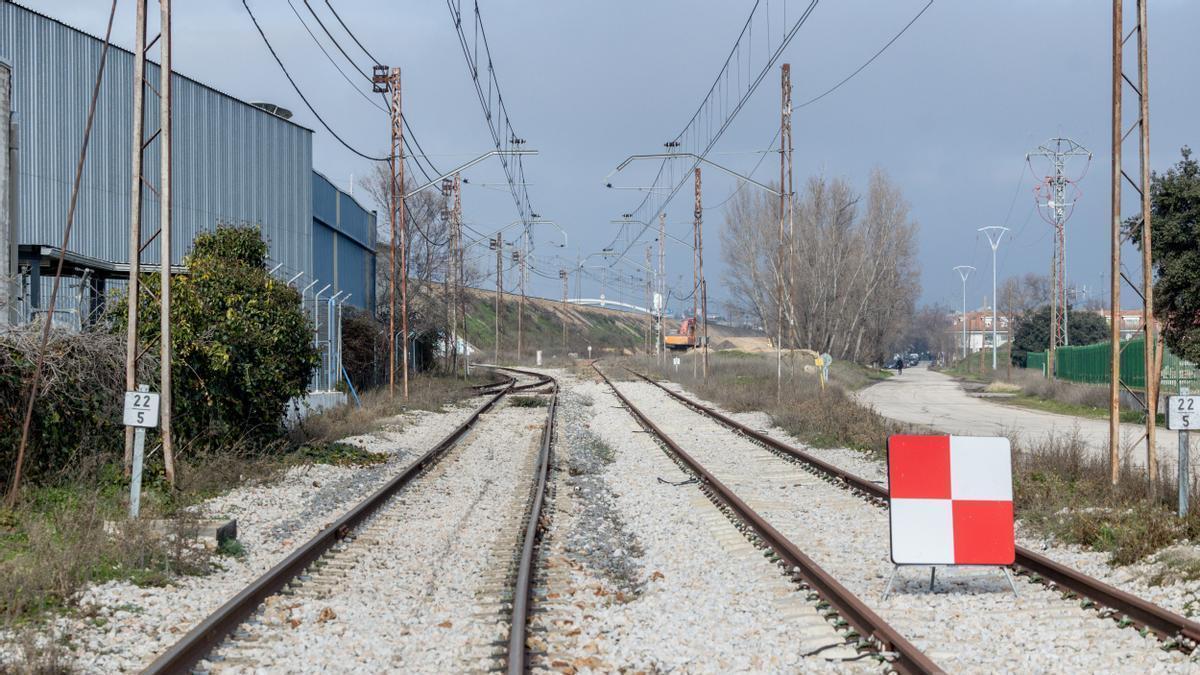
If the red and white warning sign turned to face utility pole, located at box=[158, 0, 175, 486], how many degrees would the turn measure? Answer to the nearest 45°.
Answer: approximately 90° to its right

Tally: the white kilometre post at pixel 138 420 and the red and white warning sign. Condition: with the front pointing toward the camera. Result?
2

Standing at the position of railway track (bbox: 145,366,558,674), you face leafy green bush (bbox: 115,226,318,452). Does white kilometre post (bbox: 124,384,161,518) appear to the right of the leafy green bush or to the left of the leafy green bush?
left

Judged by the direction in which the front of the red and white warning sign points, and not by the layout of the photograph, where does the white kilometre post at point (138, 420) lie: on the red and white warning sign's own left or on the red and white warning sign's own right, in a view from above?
on the red and white warning sign's own right

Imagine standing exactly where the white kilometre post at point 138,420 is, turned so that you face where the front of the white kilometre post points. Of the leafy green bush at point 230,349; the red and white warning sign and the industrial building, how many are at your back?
2

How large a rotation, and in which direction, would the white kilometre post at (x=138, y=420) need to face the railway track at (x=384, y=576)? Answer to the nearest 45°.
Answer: approximately 45° to its left

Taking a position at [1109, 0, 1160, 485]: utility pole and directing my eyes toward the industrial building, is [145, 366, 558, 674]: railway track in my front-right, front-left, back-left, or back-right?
front-left

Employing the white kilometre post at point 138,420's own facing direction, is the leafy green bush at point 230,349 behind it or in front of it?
behind

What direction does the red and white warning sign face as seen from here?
toward the camera

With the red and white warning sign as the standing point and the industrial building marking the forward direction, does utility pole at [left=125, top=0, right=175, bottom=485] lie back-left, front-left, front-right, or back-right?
front-left

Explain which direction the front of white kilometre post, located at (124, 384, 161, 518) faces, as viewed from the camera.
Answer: facing the viewer

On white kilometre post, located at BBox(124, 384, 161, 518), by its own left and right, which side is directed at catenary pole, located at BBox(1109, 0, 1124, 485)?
left

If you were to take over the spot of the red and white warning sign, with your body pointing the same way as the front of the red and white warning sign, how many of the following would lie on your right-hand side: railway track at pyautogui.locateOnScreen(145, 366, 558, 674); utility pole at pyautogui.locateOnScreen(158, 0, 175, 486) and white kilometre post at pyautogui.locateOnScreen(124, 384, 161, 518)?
3
